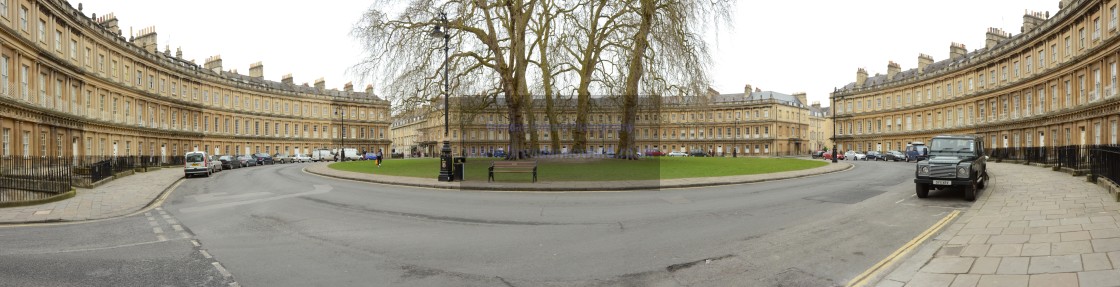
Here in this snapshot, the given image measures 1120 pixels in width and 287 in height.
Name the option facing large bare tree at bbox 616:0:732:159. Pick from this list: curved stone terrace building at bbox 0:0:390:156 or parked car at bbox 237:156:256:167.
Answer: the curved stone terrace building

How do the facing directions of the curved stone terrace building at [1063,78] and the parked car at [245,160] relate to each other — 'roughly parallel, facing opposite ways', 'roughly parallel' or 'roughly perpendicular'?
roughly perpendicular

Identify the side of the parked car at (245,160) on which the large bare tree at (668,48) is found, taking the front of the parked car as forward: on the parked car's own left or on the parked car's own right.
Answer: on the parked car's own right

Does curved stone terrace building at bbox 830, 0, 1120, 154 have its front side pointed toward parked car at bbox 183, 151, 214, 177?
yes

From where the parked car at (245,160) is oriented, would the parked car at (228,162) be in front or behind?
behind

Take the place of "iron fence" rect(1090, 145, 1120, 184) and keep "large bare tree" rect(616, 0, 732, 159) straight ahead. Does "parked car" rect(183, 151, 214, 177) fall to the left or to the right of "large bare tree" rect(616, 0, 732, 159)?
left

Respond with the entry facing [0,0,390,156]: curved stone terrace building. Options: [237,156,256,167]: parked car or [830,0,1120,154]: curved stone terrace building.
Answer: [830,0,1120,154]: curved stone terrace building

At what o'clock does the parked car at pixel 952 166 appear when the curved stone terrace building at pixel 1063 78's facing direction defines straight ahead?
The parked car is roughly at 11 o'clock from the curved stone terrace building.

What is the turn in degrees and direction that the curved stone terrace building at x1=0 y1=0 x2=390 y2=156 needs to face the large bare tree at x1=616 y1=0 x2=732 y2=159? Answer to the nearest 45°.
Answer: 0° — it already faces it

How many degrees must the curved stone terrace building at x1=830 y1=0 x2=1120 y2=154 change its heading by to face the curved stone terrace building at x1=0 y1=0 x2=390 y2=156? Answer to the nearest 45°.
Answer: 0° — it already faces it
